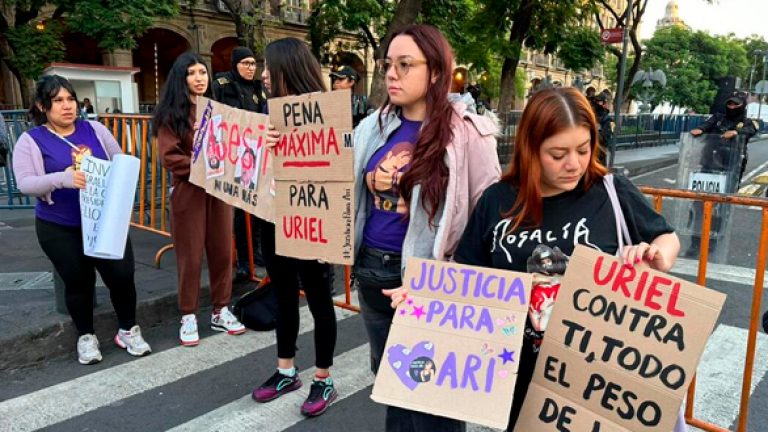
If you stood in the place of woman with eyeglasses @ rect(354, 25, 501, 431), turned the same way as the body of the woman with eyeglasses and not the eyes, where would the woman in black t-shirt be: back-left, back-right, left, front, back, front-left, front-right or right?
left

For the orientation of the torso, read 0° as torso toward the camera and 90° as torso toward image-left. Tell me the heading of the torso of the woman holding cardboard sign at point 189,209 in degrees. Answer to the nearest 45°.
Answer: approximately 315°

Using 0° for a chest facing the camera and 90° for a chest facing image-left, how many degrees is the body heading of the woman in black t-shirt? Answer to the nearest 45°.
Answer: approximately 0°

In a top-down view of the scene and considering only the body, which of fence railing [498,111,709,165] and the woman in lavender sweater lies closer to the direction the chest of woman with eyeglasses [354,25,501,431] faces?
the woman in lavender sweater

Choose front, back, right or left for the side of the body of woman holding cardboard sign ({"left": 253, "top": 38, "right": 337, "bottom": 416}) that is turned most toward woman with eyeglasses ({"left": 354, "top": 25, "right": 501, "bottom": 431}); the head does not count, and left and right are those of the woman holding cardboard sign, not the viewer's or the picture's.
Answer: left

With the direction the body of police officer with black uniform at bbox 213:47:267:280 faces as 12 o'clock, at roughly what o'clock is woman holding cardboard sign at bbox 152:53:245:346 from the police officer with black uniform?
The woman holding cardboard sign is roughly at 2 o'clock from the police officer with black uniform.
